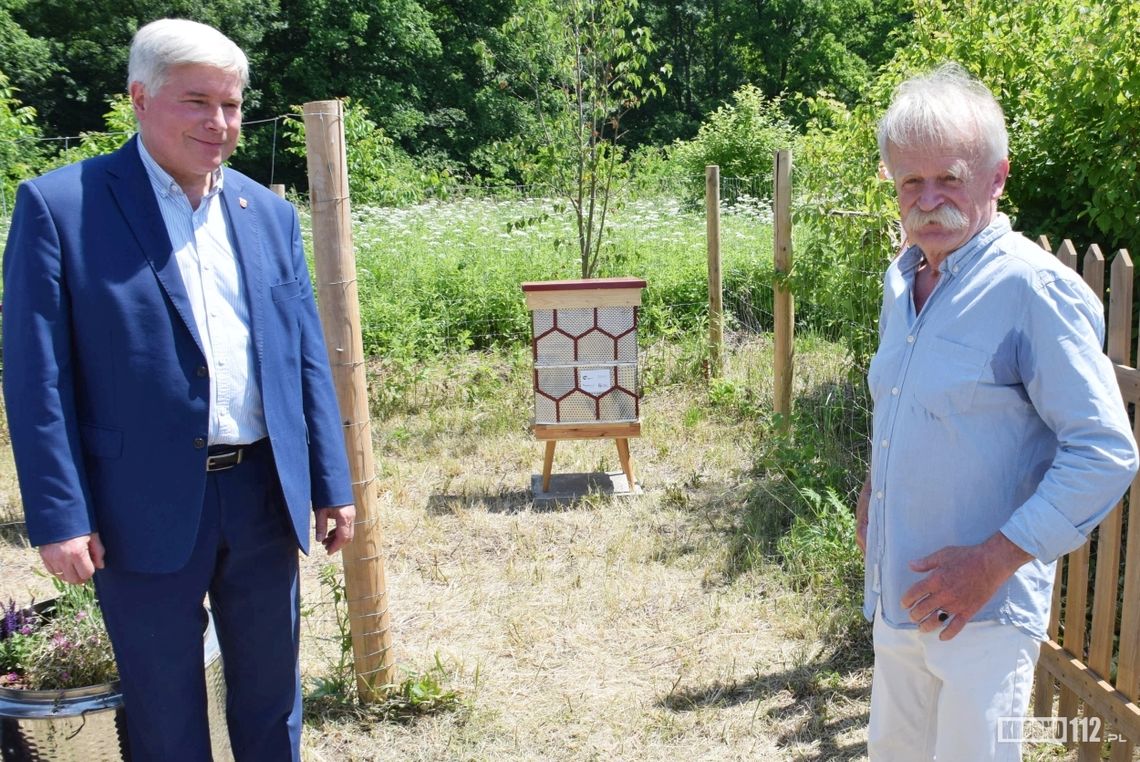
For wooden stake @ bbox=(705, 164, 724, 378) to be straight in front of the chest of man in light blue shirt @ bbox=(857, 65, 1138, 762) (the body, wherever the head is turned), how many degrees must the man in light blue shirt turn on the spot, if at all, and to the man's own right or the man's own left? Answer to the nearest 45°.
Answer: approximately 135° to the man's own right

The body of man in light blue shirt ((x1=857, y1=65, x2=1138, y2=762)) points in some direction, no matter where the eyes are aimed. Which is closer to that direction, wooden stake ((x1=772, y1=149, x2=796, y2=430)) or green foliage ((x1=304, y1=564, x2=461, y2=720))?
the green foliage

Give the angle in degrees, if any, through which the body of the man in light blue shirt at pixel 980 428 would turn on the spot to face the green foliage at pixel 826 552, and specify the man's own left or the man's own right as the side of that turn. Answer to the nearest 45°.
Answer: approximately 135° to the man's own right

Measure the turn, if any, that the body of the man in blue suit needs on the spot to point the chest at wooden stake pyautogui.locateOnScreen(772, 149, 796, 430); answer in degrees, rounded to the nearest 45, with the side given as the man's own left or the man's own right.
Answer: approximately 90° to the man's own left

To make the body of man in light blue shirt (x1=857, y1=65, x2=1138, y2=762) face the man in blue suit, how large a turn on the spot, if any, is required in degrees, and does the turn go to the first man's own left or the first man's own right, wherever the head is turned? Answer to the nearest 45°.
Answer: approximately 45° to the first man's own right

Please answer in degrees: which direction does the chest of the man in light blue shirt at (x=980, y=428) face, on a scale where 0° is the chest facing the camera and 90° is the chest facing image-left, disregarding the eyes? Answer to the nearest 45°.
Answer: approximately 45°

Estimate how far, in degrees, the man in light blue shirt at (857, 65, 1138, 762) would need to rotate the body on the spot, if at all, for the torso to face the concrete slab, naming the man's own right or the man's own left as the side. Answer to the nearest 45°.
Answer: approximately 90° to the man's own right

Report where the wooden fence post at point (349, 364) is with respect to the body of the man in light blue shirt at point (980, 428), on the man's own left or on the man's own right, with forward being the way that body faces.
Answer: on the man's own right

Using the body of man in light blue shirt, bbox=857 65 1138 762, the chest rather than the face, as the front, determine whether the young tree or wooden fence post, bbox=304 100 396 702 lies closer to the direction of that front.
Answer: the wooden fence post

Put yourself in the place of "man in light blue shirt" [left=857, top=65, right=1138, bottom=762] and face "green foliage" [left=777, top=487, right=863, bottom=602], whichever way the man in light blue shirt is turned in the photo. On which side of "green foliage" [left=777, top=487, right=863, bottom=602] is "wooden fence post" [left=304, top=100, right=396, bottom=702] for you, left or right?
left

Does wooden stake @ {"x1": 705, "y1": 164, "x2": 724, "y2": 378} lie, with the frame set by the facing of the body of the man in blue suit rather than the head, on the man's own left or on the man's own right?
on the man's own left
